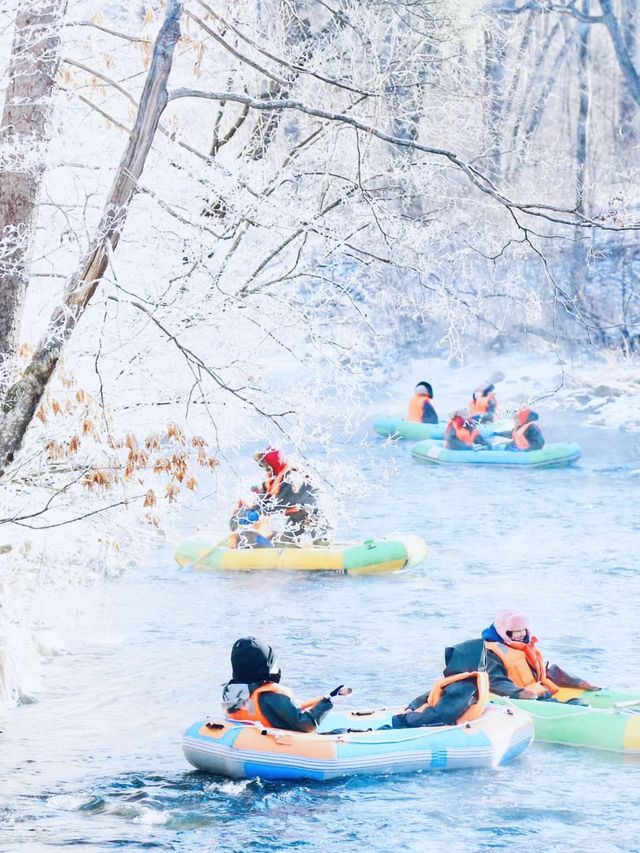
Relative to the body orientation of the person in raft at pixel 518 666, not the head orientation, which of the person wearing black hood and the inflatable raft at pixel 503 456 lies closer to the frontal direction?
the person wearing black hood

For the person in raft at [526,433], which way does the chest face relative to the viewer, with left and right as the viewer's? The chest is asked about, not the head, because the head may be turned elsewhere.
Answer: facing to the left of the viewer

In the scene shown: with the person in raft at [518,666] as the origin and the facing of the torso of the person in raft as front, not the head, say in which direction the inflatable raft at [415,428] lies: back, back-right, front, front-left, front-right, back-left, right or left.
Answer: back-left

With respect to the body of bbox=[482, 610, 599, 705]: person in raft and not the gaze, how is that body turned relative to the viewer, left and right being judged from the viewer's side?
facing the viewer and to the right of the viewer

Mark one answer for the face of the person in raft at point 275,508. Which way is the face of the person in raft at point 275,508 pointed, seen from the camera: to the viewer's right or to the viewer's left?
to the viewer's left

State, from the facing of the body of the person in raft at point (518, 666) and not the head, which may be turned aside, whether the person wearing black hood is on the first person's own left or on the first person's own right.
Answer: on the first person's own right

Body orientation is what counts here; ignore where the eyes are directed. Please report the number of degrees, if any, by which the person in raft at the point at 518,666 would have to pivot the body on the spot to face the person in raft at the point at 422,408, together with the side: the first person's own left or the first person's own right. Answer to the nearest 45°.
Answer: approximately 135° to the first person's own left

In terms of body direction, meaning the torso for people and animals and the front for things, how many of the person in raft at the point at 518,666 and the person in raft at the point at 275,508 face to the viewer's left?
1

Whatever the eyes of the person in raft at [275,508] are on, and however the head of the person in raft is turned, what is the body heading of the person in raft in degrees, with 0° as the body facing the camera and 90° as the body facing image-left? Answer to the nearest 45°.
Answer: approximately 90°
